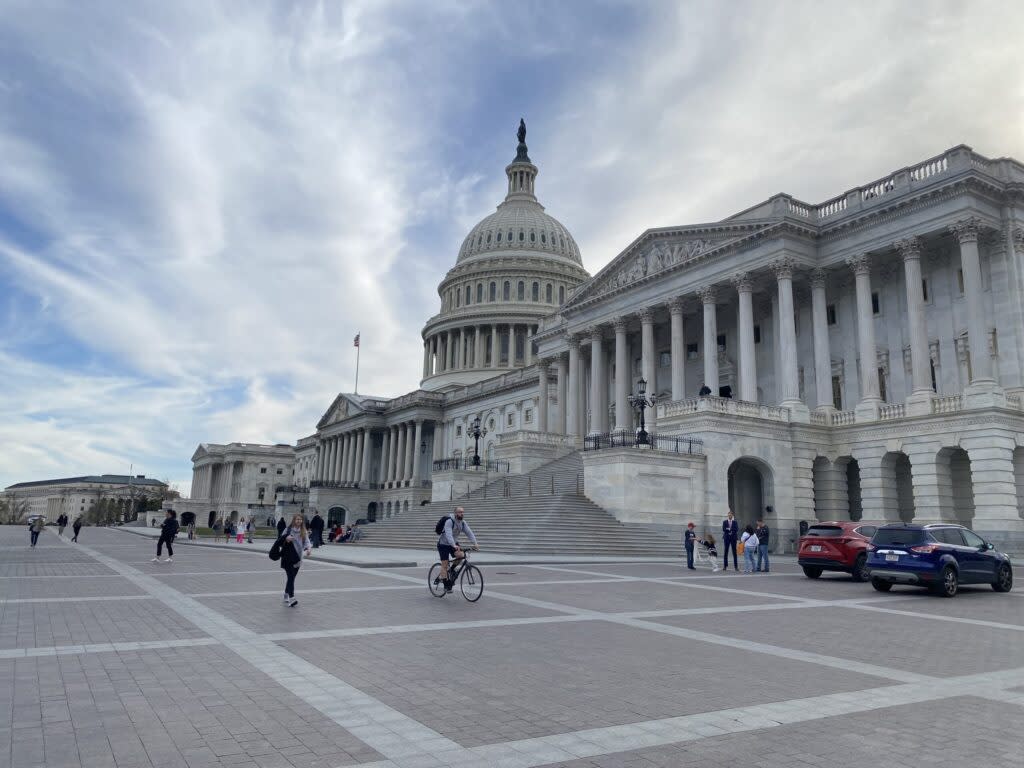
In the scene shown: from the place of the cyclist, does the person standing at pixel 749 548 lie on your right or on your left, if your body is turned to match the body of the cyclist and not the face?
on your left

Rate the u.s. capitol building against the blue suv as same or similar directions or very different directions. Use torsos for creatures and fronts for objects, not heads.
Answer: very different directions

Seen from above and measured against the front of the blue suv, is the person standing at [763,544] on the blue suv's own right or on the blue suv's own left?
on the blue suv's own left

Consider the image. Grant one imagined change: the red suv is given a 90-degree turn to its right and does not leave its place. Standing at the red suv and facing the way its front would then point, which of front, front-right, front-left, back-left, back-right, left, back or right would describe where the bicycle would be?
right

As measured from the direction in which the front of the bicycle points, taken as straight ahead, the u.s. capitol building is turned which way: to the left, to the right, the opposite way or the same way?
to the right

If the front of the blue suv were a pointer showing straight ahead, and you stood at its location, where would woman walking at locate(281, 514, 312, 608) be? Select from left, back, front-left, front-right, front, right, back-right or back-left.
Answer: back

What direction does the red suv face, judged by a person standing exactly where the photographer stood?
facing away from the viewer and to the right of the viewer

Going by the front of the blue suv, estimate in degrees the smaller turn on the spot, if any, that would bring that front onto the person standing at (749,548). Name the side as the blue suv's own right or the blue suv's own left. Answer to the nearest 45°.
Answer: approximately 90° to the blue suv's own left

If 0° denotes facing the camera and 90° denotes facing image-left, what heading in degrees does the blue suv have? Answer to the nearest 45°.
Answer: approximately 225°

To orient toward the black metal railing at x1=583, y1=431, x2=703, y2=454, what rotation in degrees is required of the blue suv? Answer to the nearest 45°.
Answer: approximately 90° to its left
